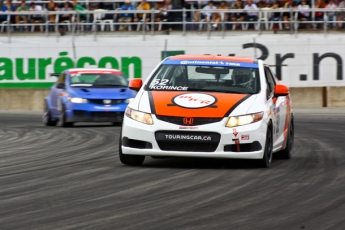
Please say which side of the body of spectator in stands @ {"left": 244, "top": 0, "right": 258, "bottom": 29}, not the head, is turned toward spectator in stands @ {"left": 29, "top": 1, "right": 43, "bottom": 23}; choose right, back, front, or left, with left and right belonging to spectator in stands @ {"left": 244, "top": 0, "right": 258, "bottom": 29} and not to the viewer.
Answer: right

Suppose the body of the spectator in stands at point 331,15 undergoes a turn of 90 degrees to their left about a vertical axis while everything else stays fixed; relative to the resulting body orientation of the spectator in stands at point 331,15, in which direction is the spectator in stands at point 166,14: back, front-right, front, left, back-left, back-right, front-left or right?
back

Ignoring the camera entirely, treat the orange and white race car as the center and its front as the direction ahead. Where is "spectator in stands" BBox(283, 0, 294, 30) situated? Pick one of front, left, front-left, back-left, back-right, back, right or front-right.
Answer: back

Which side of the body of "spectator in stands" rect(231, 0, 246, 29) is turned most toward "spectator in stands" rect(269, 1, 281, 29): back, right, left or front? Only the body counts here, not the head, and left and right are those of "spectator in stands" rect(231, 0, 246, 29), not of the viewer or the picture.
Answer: left

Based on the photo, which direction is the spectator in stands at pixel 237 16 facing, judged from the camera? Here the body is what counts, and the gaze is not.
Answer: toward the camera

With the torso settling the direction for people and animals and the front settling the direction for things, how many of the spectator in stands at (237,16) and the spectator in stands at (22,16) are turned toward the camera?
2

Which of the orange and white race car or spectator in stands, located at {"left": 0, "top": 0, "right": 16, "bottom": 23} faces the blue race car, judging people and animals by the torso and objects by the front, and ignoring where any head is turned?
the spectator in stands

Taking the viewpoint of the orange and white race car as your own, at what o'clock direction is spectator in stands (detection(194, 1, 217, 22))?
The spectator in stands is roughly at 6 o'clock from the orange and white race car.

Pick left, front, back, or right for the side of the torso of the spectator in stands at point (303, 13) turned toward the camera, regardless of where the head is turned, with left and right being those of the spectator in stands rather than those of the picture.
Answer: front

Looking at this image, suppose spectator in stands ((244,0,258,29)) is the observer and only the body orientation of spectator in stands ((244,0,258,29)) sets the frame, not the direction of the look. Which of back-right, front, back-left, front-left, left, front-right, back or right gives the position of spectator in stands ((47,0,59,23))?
right

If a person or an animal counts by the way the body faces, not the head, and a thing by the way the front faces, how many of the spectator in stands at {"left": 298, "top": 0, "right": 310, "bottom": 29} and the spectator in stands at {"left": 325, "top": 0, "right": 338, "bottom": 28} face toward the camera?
2

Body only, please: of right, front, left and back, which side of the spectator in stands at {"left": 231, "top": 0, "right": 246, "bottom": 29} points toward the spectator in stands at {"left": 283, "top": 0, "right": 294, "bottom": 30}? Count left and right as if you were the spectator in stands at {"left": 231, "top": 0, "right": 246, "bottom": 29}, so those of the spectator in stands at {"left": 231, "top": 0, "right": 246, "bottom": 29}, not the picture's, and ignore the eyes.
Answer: left

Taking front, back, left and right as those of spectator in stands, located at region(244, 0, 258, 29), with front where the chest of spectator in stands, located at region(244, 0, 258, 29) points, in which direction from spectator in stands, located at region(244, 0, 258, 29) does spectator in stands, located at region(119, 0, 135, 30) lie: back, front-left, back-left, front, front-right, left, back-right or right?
right

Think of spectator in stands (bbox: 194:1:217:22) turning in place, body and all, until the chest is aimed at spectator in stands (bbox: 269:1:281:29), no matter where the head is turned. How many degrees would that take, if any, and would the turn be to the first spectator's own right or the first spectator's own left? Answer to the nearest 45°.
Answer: approximately 135° to the first spectator's own left

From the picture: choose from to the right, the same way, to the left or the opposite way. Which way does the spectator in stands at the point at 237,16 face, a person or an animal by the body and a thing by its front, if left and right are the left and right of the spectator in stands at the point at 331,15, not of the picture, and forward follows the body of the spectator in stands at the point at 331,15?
the same way

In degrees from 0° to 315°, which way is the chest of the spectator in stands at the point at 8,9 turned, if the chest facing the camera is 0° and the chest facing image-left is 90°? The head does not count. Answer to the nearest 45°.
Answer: approximately 0°

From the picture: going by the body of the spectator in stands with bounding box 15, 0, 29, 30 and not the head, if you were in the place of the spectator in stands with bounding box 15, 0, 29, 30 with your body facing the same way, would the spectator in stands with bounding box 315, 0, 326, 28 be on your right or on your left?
on your left

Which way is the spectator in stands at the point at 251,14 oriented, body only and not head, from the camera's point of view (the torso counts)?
toward the camera
